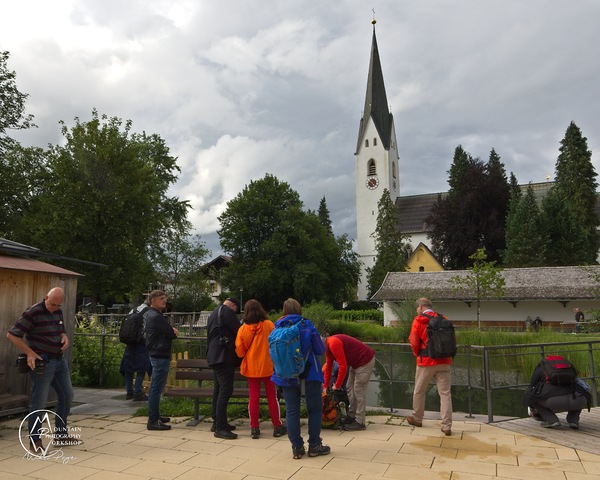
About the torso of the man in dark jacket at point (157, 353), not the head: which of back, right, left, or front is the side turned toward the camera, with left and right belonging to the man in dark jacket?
right

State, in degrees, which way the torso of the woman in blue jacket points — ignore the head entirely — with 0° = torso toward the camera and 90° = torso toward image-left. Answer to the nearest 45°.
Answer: approximately 225°

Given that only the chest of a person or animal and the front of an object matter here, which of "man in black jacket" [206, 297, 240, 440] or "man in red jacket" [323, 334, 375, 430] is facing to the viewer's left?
the man in red jacket

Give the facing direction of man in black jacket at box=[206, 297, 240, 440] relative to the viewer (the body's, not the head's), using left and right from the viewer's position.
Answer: facing to the right of the viewer

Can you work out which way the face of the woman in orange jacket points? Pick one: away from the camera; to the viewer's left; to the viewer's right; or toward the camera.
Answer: away from the camera

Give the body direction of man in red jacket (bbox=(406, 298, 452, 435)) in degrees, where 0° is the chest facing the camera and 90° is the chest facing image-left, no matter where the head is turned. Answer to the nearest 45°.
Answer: approximately 135°

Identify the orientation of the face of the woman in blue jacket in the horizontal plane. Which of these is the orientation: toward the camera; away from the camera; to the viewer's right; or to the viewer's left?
away from the camera

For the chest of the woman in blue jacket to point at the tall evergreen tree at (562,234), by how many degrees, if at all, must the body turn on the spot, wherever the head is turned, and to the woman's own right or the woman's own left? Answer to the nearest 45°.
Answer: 0° — they already face it
